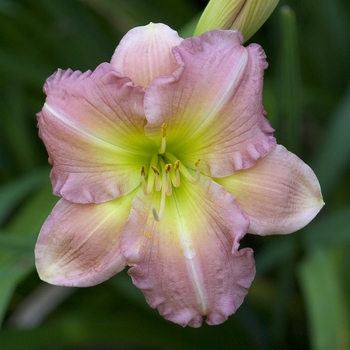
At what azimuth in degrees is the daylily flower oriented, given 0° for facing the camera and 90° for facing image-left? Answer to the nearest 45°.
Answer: approximately 0°
